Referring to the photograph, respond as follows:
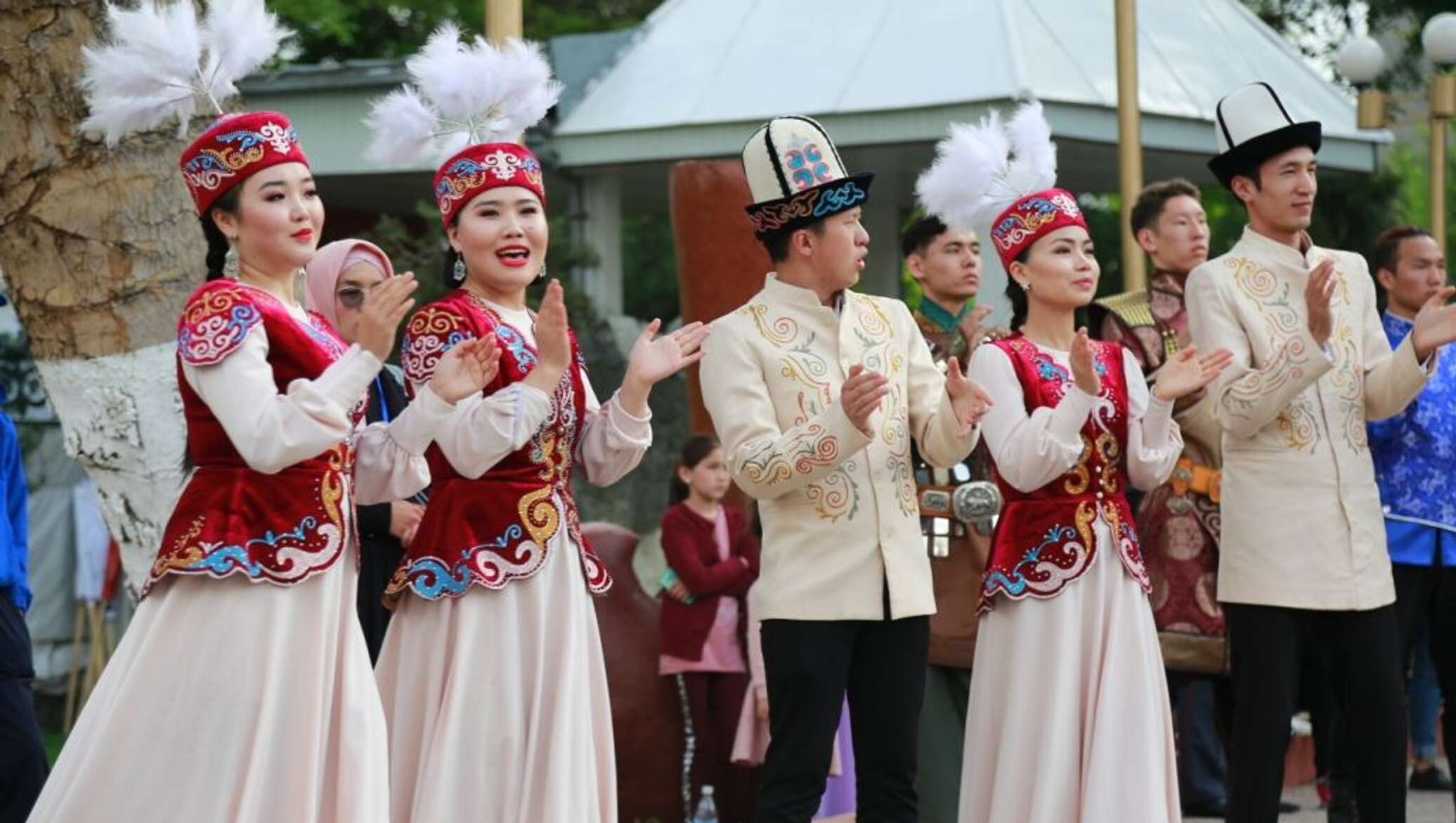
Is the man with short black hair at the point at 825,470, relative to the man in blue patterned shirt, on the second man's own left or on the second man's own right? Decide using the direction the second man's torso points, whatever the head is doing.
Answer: on the second man's own right

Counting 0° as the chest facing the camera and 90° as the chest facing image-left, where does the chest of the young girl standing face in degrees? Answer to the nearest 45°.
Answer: approximately 315°

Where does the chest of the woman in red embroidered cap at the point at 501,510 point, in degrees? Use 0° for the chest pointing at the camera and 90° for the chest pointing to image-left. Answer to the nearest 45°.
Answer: approximately 315°

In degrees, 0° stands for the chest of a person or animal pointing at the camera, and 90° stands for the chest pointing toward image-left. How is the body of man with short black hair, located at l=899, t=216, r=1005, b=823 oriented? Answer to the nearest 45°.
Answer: approximately 315°

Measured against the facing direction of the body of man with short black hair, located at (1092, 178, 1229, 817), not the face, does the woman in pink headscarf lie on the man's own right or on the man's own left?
on the man's own right

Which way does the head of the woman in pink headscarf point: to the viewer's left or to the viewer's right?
to the viewer's right

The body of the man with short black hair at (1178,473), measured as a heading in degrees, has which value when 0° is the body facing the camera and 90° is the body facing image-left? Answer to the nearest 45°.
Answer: approximately 315°
